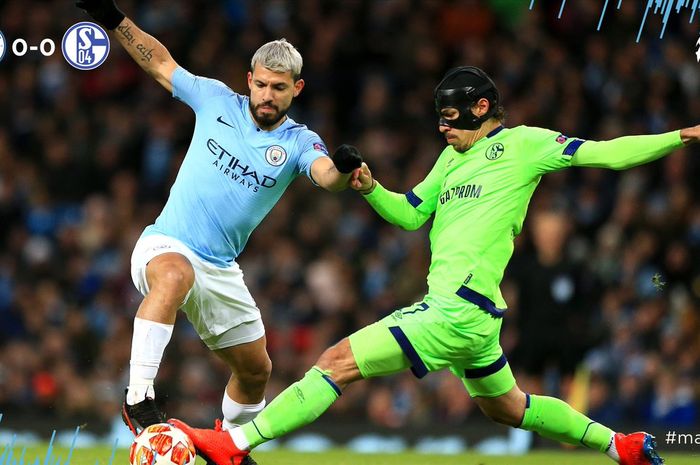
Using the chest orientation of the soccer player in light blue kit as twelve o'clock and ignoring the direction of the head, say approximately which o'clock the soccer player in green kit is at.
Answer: The soccer player in green kit is roughly at 10 o'clock from the soccer player in light blue kit.

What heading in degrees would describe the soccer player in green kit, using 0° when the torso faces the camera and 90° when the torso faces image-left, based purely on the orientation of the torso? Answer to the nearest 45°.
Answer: approximately 45°

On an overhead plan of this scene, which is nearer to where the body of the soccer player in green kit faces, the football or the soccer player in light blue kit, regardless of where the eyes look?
the football
